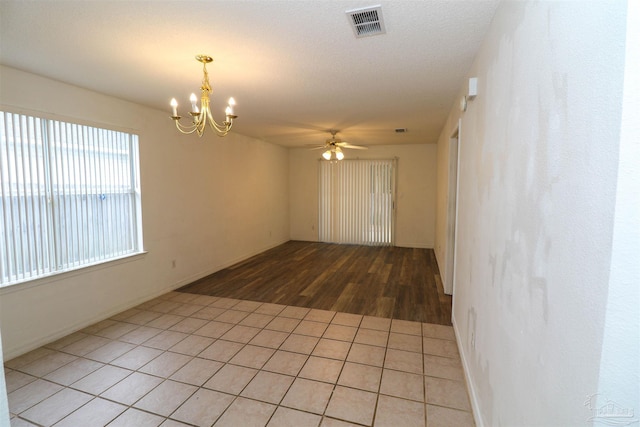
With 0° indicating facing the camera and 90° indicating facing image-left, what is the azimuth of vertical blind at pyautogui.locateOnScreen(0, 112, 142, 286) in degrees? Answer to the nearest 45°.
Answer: approximately 315°

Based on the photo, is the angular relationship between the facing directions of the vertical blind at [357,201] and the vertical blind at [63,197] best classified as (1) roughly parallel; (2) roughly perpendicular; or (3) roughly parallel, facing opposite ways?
roughly perpendicular

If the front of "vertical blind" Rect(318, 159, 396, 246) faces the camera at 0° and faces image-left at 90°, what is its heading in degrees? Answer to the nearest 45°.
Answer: approximately 0°

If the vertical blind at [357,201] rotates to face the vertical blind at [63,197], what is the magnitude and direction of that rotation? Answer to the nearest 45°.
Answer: approximately 45° to its right

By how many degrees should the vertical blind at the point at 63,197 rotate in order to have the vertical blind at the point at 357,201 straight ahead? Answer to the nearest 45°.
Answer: approximately 45° to its left
